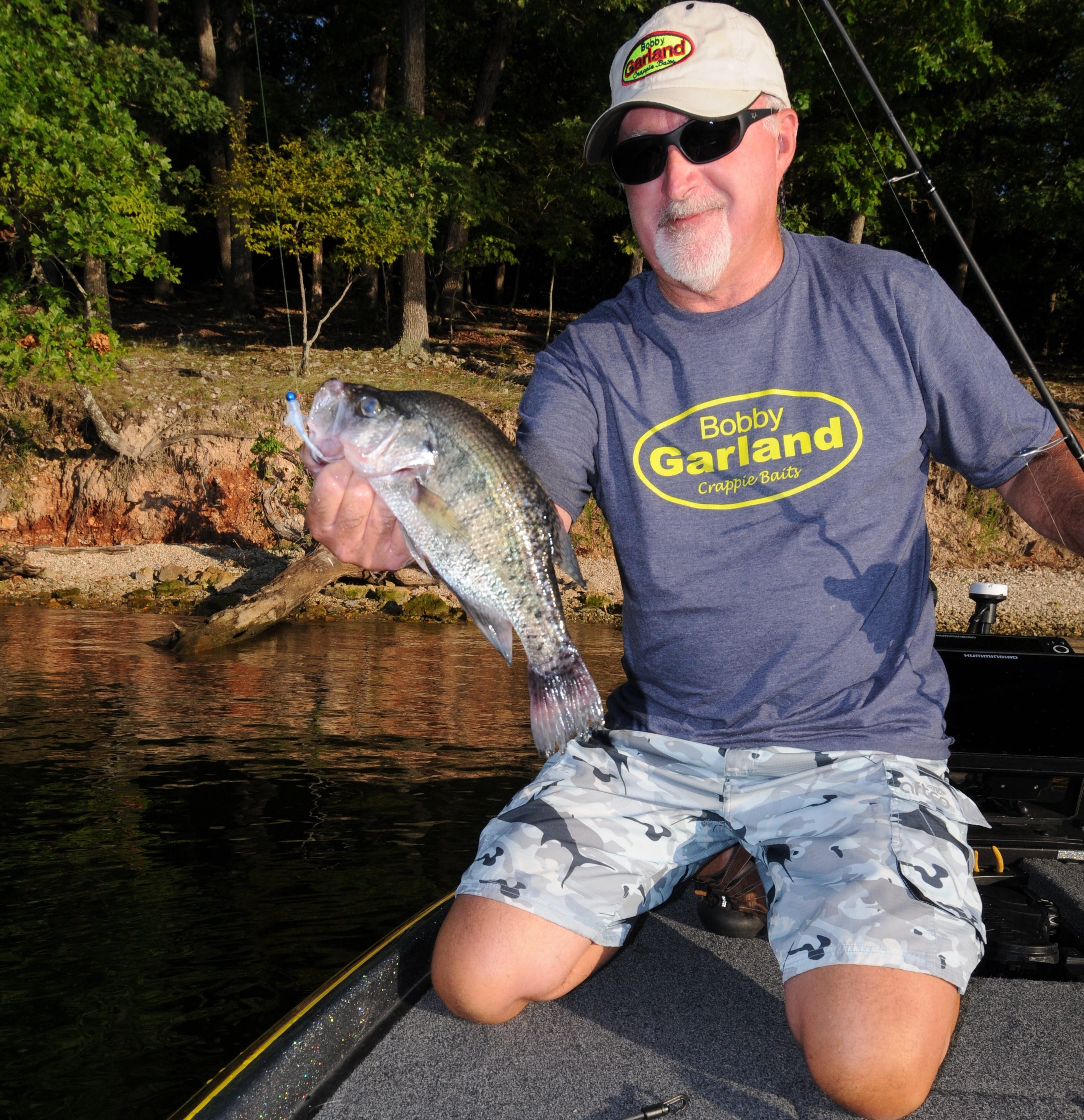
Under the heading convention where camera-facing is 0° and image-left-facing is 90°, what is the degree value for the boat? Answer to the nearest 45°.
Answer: approximately 225°

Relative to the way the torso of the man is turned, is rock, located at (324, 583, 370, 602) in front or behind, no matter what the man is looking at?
behind

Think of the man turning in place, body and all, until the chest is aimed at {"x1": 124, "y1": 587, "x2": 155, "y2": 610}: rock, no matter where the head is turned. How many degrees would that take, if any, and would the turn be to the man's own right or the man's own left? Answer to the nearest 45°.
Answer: approximately 135° to the man's own right

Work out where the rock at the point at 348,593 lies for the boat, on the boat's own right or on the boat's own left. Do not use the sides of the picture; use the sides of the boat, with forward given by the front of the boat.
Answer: on the boat's own left

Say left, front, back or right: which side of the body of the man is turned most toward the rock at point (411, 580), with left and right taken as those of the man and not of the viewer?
back

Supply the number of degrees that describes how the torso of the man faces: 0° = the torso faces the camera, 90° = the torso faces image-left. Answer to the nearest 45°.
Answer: approximately 0°
